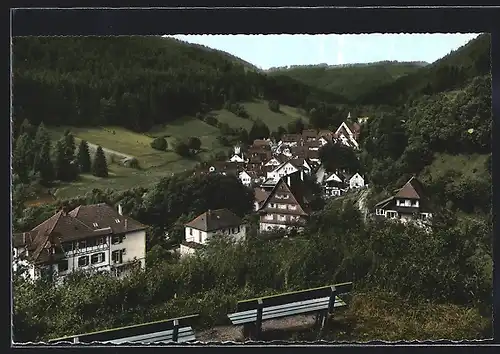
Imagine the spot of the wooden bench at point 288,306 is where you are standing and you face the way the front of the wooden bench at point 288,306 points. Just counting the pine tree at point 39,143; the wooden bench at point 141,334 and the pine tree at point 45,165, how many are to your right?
0

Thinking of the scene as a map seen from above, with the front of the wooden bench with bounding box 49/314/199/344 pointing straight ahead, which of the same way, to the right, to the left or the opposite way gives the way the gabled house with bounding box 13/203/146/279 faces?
the opposite way

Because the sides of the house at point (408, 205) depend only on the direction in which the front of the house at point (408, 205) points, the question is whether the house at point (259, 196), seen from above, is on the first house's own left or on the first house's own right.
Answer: on the first house's own right

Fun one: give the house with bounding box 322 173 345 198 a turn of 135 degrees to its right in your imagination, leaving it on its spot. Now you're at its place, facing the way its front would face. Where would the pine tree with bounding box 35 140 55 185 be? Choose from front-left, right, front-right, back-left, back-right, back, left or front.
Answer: front-left

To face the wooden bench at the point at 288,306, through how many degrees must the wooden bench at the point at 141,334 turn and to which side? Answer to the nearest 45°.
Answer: approximately 135° to its right

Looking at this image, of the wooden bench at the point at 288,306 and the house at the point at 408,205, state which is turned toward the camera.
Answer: the house

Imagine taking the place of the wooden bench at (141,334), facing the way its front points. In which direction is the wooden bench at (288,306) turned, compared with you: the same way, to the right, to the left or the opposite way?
the same way

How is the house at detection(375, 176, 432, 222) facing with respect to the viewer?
toward the camera

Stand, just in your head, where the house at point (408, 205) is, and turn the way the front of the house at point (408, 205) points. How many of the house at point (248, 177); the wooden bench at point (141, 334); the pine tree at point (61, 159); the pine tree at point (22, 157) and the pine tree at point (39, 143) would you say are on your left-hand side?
0

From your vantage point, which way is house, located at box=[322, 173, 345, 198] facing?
toward the camera

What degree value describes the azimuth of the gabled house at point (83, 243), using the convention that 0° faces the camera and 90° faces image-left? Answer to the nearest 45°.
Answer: approximately 315°
